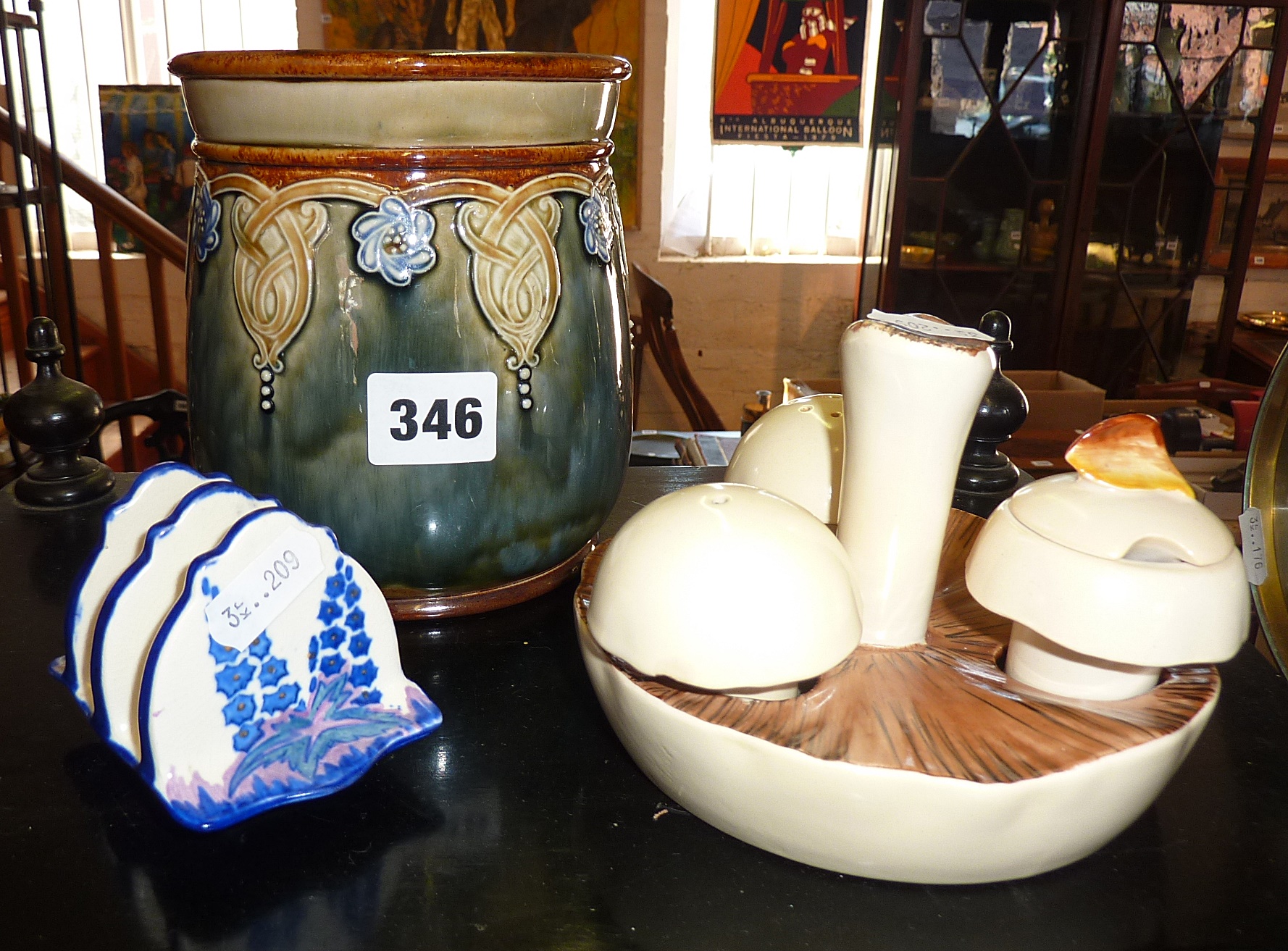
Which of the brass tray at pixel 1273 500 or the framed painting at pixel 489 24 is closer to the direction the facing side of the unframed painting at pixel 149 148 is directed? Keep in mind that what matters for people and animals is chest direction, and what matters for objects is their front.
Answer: the brass tray

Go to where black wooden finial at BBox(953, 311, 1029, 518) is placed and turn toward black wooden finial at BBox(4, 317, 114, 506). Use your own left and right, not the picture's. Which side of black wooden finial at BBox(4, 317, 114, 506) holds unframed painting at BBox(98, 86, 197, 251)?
right

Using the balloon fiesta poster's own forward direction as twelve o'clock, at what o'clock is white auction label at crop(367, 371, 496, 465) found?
The white auction label is roughly at 12 o'clock from the balloon fiesta poster.

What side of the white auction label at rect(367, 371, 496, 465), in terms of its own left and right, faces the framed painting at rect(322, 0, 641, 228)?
back

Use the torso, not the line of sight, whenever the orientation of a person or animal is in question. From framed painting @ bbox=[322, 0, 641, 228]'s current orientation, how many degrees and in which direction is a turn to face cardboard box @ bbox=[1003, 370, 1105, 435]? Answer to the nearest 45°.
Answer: approximately 45° to its left

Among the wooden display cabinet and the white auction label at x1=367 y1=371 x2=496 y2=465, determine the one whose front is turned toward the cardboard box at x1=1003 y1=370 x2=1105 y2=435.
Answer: the wooden display cabinet

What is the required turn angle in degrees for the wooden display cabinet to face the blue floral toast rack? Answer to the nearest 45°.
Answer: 0° — it already faces it

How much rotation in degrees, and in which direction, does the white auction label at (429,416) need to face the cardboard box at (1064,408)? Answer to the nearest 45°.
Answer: approximately 135° to its left
